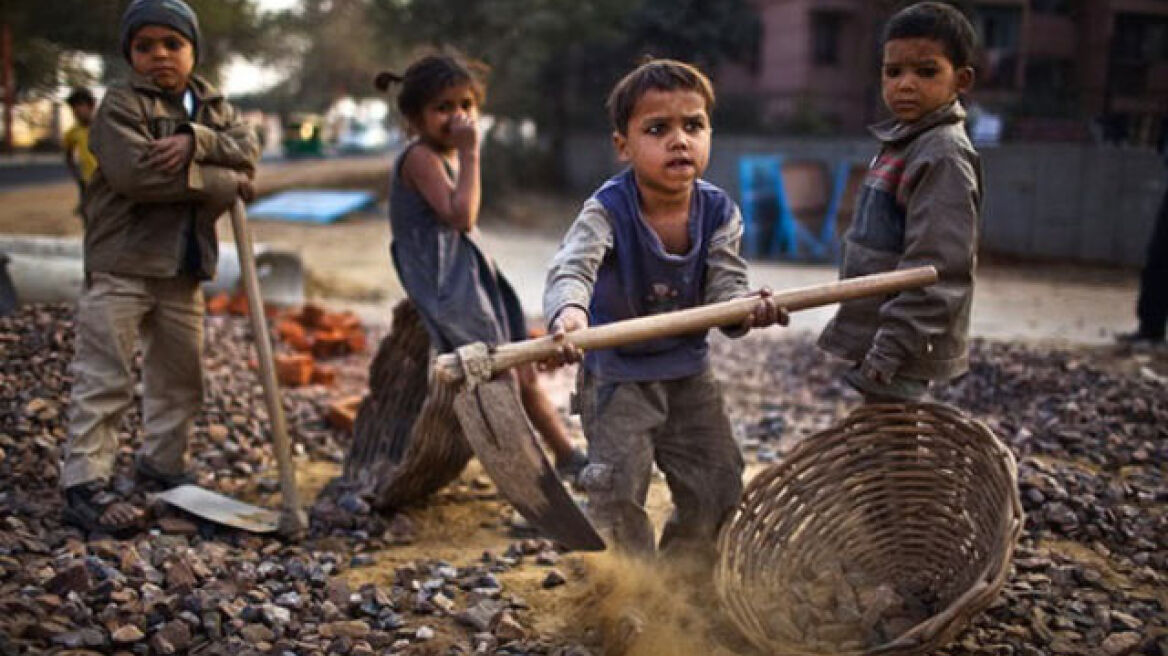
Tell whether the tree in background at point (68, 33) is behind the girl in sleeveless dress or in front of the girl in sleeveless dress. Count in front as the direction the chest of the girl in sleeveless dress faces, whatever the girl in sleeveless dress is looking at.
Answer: behind

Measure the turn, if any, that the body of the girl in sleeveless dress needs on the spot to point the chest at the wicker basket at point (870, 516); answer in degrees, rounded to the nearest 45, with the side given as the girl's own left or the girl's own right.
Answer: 0° — they already face it

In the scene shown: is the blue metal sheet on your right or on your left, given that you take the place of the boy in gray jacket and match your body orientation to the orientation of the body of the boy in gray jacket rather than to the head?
on your right

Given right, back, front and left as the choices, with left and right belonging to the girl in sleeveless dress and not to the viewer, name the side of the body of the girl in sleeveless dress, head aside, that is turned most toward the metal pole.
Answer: back

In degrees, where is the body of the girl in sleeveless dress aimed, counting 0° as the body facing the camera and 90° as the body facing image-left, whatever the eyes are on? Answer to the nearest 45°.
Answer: approximately 315°

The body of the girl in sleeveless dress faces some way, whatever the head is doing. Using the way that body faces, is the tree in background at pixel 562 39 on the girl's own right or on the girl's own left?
on the girl's own left
